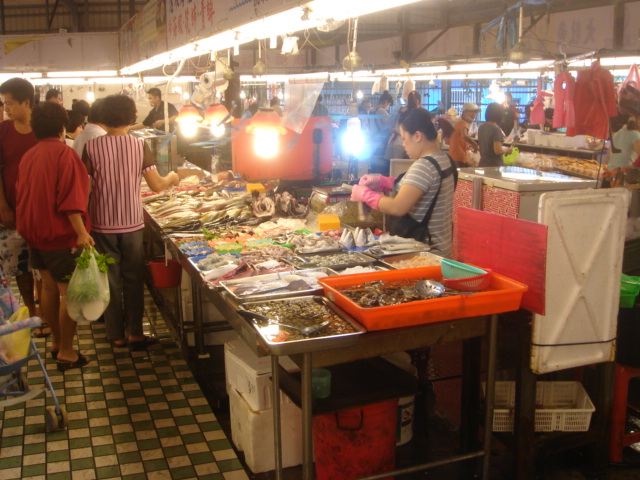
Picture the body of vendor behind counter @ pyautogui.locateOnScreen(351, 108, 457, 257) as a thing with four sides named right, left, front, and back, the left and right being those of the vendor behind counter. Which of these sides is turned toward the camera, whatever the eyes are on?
left

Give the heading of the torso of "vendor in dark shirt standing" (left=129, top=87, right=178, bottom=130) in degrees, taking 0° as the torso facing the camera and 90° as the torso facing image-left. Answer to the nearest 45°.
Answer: approximately 45°

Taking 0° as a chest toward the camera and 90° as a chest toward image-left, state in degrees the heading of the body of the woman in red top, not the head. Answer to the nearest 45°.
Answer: approximately 225°

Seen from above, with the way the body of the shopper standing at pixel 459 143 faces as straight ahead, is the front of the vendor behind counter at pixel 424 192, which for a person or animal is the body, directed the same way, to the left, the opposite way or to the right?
the opposite way

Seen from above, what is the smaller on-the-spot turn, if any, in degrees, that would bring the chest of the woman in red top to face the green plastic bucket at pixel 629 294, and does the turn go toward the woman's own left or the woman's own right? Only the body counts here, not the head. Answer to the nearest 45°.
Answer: approximately 90° to the woman's own right

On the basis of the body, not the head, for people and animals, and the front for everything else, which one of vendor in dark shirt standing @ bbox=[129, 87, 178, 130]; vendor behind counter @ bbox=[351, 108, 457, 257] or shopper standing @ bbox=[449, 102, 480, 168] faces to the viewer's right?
shopper standing @ bbox=[449, 102, 480, 168]

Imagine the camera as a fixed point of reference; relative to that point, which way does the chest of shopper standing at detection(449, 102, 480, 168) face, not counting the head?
to the viewer's right

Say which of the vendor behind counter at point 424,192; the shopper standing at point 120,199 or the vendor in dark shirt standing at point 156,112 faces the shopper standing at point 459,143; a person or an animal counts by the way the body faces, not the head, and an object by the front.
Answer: the shopper standing at point 120,199

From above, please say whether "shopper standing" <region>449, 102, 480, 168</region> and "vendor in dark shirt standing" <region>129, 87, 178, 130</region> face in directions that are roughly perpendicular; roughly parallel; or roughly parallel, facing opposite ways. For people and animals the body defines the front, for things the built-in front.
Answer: roughly perpendicular

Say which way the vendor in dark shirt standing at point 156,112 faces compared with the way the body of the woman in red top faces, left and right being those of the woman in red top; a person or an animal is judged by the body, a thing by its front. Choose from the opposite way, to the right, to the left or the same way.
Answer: the opposite way

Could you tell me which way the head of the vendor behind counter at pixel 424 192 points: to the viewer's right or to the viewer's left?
to the viewer's left

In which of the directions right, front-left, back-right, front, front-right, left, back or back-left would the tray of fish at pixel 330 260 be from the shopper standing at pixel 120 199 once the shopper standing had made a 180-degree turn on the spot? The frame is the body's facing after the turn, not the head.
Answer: left

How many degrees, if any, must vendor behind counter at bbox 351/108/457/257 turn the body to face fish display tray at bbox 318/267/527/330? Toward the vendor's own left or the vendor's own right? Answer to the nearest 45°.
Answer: approximately 90° to the vendor's own left

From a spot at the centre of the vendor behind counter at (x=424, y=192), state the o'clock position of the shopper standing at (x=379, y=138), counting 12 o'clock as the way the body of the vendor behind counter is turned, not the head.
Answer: The shopper standing is roughly at 3 o'clock from the vendor behind counter.

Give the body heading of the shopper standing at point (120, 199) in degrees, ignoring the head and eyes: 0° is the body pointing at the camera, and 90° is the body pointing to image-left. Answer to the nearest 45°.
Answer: approximately 225°

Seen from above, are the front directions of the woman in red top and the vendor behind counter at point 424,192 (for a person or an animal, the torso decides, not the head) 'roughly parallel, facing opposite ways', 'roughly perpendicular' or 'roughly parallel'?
roughly perpendicular
